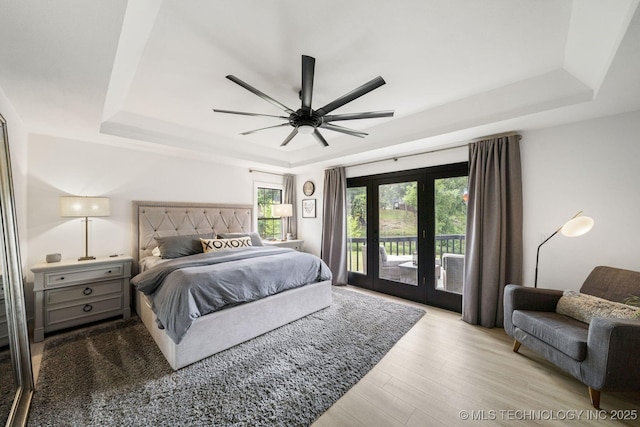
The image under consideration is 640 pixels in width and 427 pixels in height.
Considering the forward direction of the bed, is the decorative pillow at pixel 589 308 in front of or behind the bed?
in front

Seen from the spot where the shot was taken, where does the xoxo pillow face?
facing the viewer and to the right of the viewer

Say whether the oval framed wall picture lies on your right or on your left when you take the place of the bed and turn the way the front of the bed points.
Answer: on your left

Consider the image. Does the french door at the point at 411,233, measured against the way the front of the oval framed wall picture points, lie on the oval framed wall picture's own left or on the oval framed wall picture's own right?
on the oval framed wall picture's own left

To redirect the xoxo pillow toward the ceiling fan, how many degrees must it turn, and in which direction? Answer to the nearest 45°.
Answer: approximately 45° to its right

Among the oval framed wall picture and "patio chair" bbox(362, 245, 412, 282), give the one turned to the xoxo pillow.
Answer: the oval framed wall picture

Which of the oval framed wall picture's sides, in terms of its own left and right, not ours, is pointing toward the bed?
front
